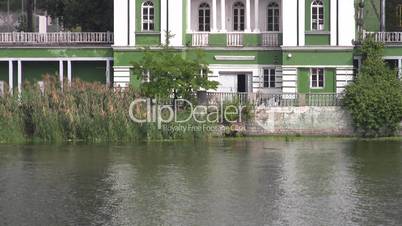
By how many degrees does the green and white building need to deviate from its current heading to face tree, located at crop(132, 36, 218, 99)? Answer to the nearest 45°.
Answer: approximately 45° to its right

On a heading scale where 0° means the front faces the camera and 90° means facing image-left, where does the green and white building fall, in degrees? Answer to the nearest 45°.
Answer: approximately 0°

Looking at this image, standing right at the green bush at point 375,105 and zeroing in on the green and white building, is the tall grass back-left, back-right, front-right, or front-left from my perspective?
front-left

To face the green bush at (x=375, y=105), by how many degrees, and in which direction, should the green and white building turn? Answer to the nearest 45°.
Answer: approximately 45° to its left
